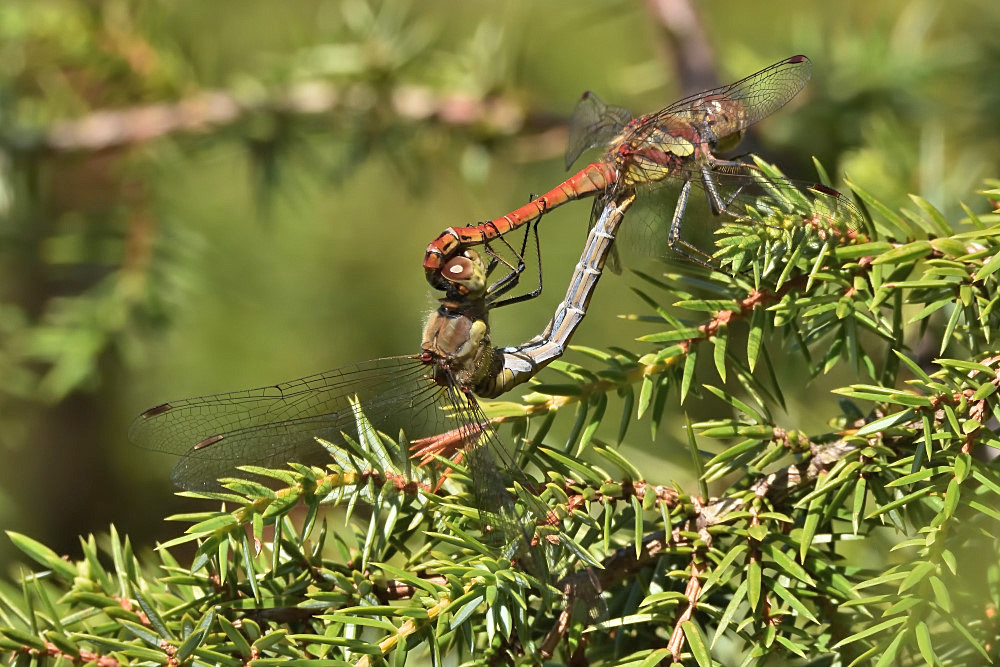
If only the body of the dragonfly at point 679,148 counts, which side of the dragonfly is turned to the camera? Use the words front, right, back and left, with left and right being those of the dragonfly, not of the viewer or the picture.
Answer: right
